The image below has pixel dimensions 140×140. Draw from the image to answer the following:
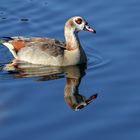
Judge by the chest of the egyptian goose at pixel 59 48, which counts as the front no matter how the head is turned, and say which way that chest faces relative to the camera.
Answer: to the viewer's right
